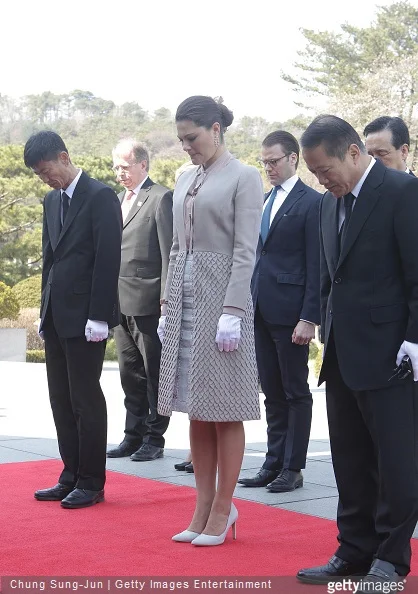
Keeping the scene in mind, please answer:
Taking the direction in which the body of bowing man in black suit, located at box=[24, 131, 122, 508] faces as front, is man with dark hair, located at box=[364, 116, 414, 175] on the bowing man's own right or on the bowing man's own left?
on the bowing man's own left

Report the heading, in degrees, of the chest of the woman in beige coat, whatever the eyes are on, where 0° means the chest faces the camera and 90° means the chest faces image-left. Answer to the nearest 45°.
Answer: approximately 45°

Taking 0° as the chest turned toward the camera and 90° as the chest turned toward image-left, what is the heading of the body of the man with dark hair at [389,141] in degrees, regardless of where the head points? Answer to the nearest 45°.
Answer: approximately 45°

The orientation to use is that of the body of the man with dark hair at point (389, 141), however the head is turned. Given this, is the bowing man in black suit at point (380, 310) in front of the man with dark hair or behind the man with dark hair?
in front

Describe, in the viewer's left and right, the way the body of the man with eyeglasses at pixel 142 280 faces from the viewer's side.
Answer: facing the viewer and to the left of the viewer

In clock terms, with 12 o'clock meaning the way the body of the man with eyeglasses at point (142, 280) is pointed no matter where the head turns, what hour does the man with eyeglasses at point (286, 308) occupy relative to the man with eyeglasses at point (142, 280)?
the man with eyeglasses at point (286, 308) is roughly at 9 o'clock from the man with eyeglasses at point (142, 280).

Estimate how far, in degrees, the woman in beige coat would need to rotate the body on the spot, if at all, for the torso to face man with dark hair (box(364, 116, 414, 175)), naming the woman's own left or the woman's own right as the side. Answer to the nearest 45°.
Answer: approximately 180°

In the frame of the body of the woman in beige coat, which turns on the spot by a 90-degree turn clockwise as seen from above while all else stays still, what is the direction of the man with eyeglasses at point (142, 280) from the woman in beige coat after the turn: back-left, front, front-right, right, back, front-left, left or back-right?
front-right

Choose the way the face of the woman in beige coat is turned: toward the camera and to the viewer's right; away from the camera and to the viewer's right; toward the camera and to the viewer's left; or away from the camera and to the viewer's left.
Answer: toward the camera and to the viewer's left

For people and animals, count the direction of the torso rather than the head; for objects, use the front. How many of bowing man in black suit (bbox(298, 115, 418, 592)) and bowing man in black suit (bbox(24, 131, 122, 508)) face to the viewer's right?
0

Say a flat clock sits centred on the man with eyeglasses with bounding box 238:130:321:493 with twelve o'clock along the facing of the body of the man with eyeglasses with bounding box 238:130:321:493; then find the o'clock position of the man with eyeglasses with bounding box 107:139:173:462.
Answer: the man with eyeglasses with bounding box 107:139:173:462 is roughly at 3 o'clock from the man with eyeglasses with bounding box 238:130:321:493.

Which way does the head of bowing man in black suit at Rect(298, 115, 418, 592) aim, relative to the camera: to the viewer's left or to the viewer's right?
to the viewer's left
